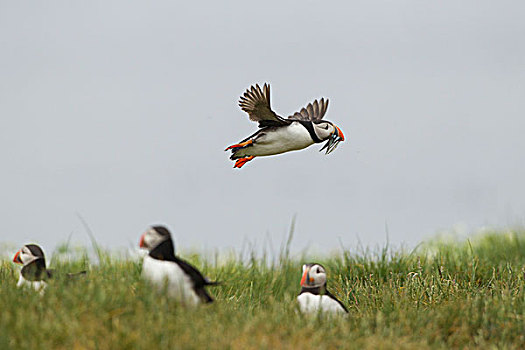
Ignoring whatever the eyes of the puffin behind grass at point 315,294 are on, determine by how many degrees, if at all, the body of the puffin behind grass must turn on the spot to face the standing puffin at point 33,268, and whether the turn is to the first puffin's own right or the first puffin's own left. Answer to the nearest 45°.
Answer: approximately 45° to the first puffin's own right

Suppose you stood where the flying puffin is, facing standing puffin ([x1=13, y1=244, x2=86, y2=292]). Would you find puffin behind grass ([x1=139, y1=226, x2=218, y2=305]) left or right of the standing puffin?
left

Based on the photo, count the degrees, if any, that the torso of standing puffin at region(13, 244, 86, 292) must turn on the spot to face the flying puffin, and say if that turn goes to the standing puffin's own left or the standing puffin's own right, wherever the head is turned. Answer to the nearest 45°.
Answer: approximately 180°

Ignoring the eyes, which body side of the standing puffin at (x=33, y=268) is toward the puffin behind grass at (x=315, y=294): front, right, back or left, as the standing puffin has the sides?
back

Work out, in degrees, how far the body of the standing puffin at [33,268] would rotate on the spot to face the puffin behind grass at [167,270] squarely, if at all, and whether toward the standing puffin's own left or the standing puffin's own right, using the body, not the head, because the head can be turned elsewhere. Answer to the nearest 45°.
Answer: approximately 135° to the standing puffin's own left

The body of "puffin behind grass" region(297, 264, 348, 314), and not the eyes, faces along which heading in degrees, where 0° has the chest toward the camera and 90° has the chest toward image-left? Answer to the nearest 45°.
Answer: approximately 45°

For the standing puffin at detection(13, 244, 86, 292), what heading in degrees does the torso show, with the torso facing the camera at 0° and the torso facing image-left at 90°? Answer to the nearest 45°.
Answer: approximately 90°
